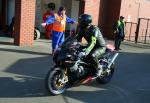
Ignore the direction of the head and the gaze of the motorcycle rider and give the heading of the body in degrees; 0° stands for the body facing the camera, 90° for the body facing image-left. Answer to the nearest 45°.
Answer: approximately 45°

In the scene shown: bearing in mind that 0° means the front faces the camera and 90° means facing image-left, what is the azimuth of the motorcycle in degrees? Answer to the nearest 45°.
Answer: approximately 45°
